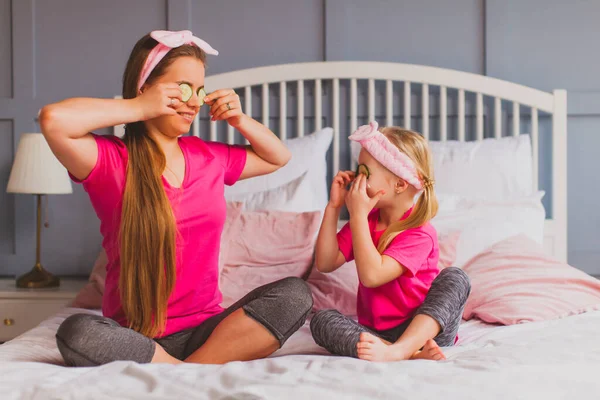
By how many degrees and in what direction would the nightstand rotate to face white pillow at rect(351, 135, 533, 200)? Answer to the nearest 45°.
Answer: approximately 45° to its left

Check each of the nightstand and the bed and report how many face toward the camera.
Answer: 2

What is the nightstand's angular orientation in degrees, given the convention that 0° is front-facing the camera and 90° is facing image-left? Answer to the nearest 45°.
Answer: approximately 0°

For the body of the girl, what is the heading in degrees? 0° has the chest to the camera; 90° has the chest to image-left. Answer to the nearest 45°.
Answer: approximately 45°

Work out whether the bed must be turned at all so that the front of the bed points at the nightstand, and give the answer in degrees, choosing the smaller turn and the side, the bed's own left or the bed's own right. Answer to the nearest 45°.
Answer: approximately 90° to the bed's own right

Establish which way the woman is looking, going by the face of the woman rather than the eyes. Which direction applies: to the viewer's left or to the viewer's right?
to the viewer's right
